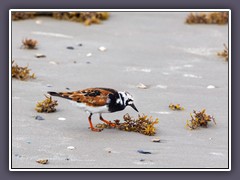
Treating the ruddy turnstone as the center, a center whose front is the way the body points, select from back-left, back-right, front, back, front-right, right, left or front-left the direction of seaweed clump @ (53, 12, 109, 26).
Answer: left

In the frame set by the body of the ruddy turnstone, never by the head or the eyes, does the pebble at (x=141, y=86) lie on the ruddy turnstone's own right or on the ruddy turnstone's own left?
on the ruddy turnstone's own left

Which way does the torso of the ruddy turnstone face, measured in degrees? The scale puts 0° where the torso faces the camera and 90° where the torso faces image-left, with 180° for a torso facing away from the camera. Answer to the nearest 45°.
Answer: approximately 270°

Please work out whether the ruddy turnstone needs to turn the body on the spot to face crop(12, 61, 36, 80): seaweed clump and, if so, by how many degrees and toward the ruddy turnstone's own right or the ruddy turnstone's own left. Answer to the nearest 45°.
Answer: approximately 135° to the ruddy turnstone's own left

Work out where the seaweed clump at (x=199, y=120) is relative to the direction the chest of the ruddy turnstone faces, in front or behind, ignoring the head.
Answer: in front

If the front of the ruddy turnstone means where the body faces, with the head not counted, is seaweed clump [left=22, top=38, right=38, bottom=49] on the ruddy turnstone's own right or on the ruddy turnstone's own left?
on the ruddy turnstone's own left
